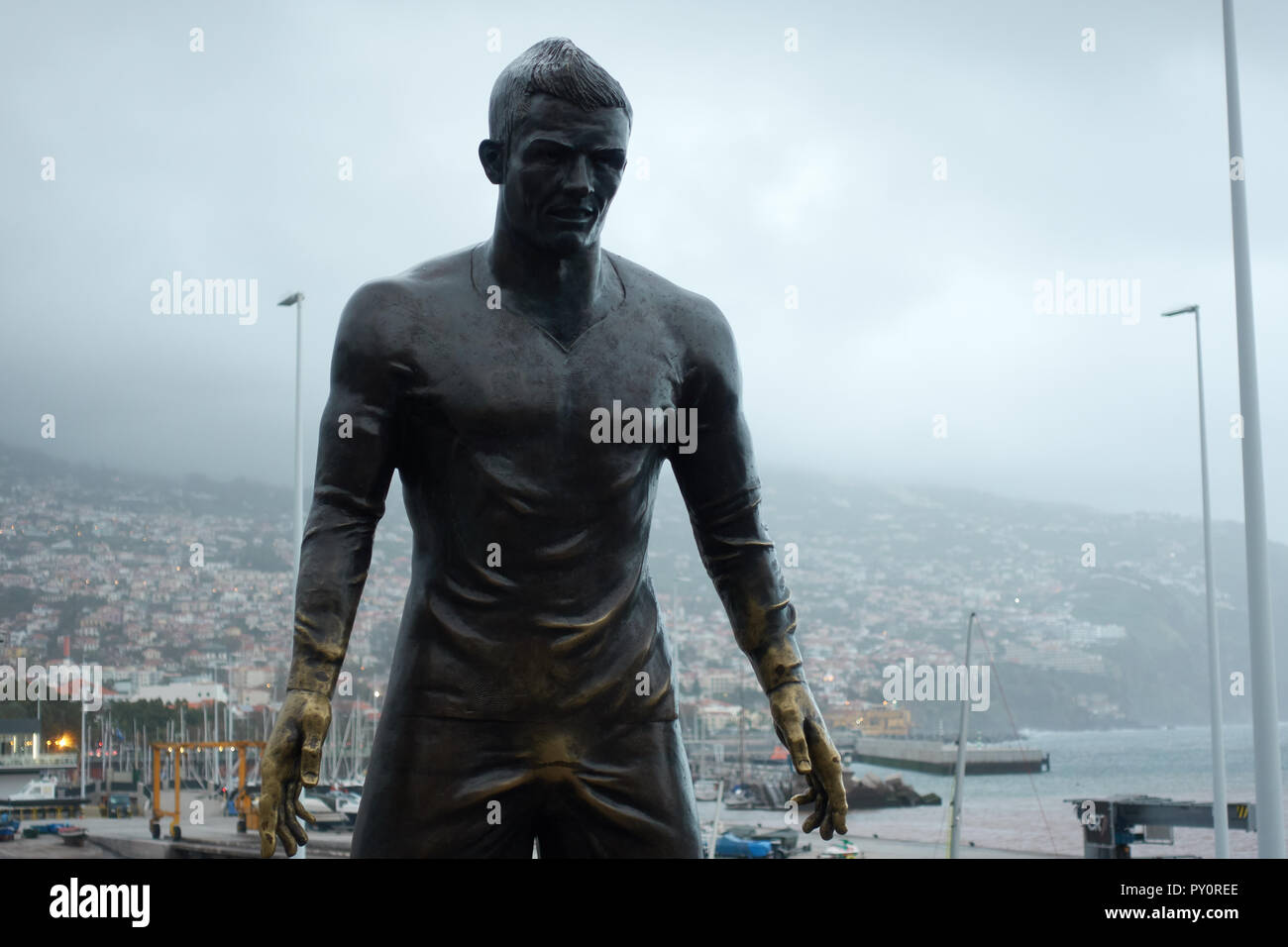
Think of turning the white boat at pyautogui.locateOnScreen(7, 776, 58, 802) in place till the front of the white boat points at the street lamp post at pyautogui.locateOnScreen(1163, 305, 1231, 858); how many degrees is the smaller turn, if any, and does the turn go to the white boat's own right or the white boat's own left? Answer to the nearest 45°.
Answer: approximately 135° to the white boat's own left

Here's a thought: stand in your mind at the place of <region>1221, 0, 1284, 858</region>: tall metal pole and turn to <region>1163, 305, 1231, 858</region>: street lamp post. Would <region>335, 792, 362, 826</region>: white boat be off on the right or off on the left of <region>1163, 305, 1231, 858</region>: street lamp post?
left

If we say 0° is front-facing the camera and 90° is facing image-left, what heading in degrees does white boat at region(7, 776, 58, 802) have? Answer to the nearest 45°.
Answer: approximately 90°

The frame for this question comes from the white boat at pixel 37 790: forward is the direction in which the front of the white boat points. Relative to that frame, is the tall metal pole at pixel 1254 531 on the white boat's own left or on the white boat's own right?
on the white boat's own left

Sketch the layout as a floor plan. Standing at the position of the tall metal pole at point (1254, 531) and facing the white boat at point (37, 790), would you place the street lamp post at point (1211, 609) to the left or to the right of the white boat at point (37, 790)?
right

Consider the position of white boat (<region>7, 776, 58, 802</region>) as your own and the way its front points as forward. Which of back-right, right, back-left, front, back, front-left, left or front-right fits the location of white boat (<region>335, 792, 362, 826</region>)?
back-left
